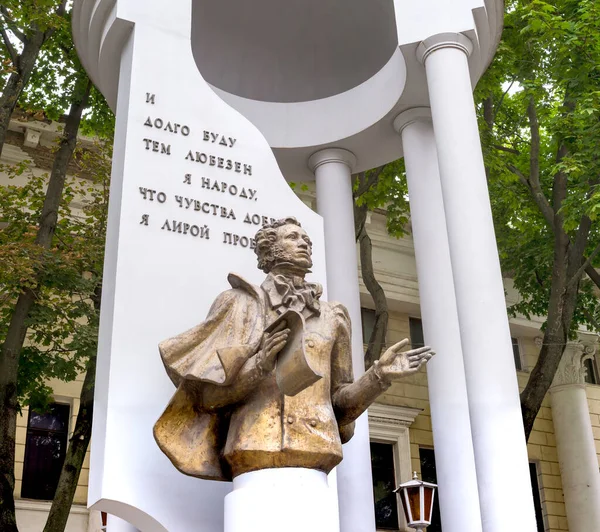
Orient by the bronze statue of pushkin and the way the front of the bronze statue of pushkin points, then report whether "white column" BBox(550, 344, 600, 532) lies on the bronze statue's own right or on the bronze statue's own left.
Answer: on the bronze statue's own left

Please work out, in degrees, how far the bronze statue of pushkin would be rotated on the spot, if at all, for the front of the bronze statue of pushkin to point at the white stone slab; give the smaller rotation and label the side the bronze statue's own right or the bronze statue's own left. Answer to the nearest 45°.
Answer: approximately 180°

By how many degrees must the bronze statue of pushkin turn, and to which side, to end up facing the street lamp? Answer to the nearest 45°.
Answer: approximately 135° to its left

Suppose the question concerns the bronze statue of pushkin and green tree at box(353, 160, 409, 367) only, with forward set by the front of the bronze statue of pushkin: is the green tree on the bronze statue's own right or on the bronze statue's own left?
on the bronze statue's own left

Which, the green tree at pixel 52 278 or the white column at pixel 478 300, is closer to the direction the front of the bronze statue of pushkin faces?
the white column

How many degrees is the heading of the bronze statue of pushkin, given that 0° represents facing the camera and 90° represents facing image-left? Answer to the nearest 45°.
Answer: approximately 315°

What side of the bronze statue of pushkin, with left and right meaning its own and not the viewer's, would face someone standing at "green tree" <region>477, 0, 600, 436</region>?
left

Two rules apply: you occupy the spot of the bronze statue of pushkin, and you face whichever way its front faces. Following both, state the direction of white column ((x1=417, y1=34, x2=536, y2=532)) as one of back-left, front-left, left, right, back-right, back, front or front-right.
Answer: left
